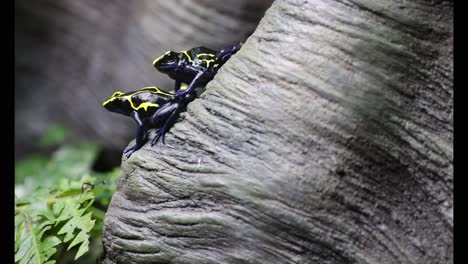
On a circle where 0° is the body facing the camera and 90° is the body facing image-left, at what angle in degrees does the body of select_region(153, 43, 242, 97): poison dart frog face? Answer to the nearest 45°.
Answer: approximately 90°

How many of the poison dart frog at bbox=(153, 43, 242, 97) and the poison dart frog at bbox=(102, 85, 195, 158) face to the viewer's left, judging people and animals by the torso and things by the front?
2

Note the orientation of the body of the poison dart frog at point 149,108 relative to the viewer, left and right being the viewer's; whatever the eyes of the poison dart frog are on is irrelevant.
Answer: facing to the left of the viewer
